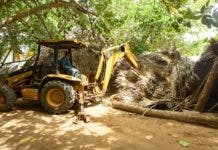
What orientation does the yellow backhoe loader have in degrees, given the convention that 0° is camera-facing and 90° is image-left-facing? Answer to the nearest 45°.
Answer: approximately 90°

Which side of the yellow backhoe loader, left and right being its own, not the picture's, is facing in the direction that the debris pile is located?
back

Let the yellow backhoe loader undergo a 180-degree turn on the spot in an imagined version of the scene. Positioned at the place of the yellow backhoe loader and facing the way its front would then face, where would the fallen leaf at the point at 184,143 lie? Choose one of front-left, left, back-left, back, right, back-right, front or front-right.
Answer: front-right

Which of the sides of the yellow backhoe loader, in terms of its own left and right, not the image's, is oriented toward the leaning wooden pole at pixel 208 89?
back

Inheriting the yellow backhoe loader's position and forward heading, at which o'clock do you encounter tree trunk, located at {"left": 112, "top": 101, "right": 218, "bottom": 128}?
The tree trunk is roughly at 7 o'clock from the yellow backhoe loader.

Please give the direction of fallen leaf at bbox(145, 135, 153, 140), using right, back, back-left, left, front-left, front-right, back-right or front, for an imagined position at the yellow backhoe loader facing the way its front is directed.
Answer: back-left
